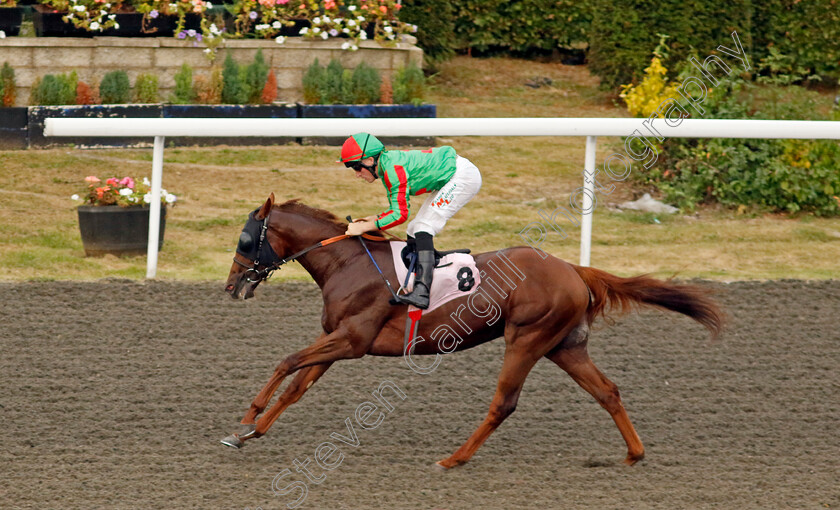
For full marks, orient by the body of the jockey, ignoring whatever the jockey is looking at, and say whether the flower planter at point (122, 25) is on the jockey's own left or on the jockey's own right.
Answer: on the jockey's own right

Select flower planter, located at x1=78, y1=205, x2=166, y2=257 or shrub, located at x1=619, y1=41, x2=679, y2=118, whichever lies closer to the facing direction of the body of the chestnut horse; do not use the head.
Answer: the flower planter

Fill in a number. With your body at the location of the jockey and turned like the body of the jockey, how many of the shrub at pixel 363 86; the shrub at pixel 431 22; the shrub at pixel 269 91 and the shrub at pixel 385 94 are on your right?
4

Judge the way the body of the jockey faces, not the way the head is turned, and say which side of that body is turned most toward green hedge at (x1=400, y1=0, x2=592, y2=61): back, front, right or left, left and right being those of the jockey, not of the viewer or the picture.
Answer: right

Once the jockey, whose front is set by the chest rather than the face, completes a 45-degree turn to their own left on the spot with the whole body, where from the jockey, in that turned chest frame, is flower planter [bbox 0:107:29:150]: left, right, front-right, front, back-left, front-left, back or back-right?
right

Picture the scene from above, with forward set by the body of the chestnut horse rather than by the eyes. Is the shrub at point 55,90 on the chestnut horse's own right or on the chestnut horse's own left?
on the chestnut horse's own right

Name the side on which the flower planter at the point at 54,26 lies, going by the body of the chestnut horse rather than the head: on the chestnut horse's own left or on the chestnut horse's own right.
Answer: on the chestnut horse's own right

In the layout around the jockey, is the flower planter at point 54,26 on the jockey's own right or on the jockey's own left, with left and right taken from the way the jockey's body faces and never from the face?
on the jockey's own right

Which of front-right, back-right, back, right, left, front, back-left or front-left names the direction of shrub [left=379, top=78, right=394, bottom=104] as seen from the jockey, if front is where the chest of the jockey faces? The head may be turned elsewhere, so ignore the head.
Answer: right

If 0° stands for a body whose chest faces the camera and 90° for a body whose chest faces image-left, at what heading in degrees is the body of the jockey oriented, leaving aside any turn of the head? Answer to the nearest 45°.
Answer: approximately 90°

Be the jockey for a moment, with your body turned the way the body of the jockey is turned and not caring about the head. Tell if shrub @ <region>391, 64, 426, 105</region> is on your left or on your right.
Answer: on your right

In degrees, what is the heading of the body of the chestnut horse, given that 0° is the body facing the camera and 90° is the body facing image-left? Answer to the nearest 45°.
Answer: approximately 90°
